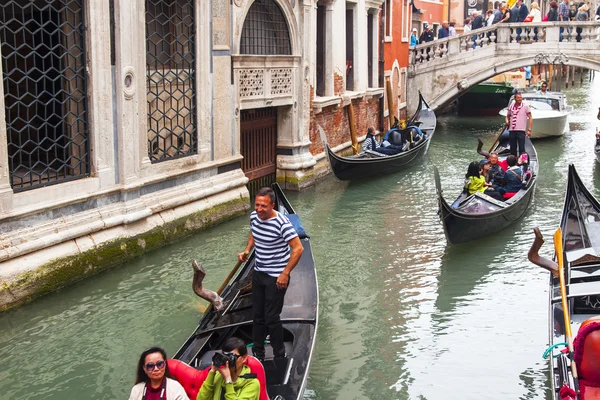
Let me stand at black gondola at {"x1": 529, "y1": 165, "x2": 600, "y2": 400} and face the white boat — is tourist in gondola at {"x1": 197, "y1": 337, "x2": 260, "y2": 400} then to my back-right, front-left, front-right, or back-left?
back-left

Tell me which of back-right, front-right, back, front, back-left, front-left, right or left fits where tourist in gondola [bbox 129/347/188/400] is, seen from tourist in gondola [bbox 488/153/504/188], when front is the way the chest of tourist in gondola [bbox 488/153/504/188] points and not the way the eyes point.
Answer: front-left

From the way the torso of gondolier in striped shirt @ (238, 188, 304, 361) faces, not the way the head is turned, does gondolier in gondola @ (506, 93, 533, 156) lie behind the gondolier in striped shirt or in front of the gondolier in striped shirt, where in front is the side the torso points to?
behind

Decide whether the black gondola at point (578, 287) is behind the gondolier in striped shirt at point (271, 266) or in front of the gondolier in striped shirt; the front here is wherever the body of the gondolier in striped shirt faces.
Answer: behind

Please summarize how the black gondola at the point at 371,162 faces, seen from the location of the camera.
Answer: facing the viewer and to the left of the viewer
